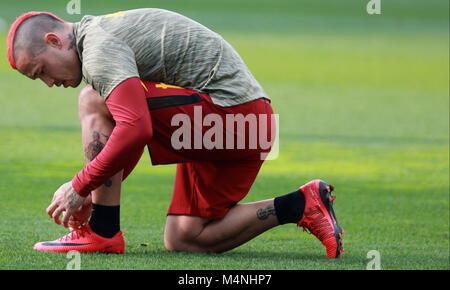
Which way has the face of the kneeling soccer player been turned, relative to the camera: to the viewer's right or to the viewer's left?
to the viewer's left

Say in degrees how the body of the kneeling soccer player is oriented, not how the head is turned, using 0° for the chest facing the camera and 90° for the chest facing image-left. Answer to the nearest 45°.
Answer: approximately 90°
